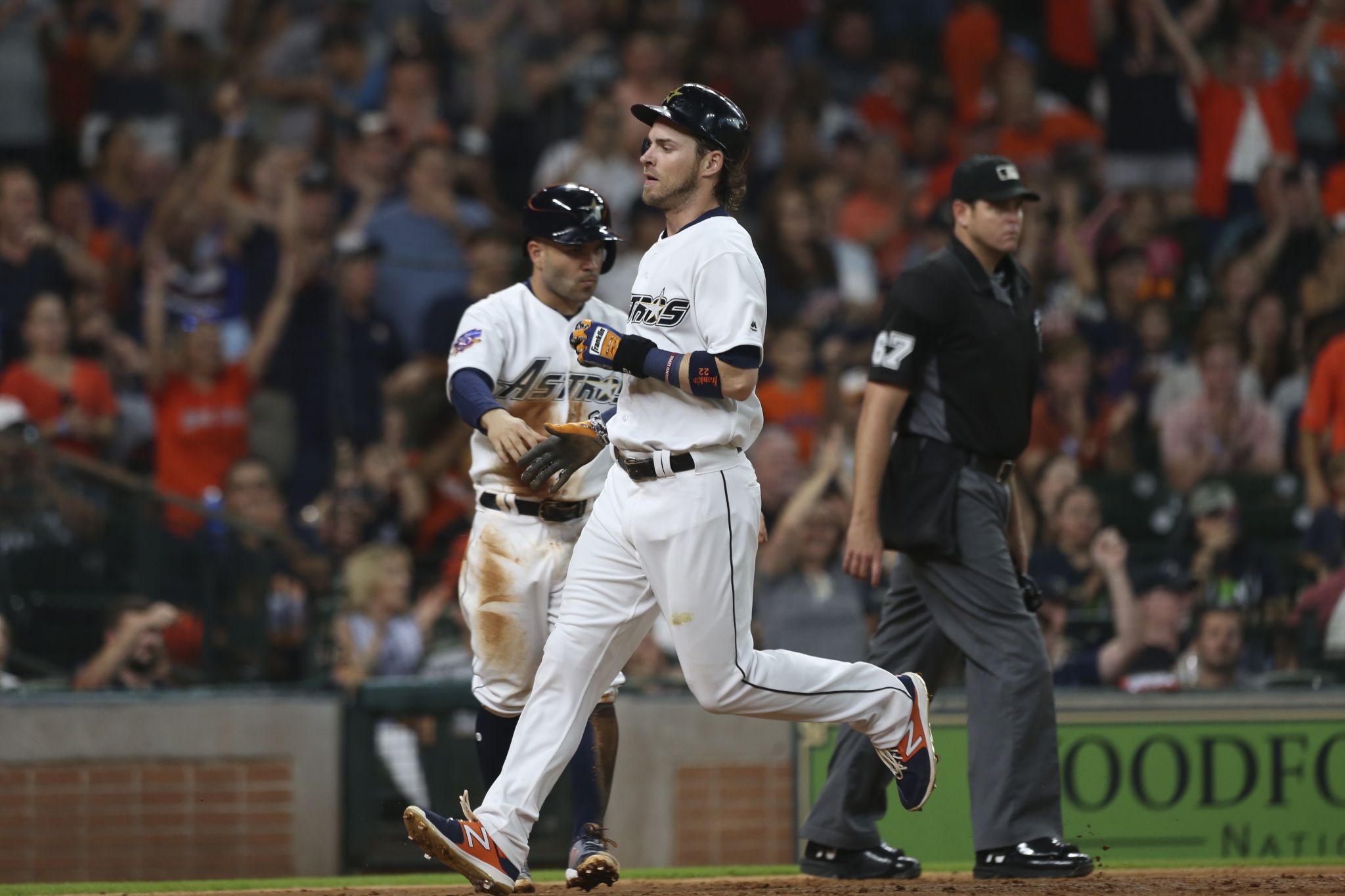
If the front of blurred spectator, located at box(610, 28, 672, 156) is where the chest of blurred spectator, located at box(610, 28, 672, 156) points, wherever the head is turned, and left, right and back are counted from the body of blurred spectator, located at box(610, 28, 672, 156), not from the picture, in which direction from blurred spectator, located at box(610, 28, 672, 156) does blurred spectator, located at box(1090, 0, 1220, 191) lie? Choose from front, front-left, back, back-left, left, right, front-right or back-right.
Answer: left

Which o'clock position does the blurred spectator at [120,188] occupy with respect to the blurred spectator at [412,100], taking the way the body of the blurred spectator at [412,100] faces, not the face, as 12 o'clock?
the blurred spectator at [120,188] is roughly at 3 o'clock from the blurred spectator at [412,100].

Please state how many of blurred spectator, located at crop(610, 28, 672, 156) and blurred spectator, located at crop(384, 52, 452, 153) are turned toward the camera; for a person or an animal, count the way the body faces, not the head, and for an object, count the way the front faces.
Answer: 2

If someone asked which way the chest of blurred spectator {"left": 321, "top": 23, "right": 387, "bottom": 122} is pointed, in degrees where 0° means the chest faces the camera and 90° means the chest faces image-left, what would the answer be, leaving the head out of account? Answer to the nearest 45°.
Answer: approximately 45°

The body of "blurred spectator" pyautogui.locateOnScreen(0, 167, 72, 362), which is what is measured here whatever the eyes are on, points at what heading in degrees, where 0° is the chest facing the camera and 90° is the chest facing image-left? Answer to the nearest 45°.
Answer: approximately 315°

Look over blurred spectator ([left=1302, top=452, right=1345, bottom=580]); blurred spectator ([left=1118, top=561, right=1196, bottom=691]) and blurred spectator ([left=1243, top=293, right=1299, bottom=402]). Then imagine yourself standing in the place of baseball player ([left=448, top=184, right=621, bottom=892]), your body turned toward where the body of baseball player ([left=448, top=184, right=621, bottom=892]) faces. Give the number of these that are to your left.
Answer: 3
